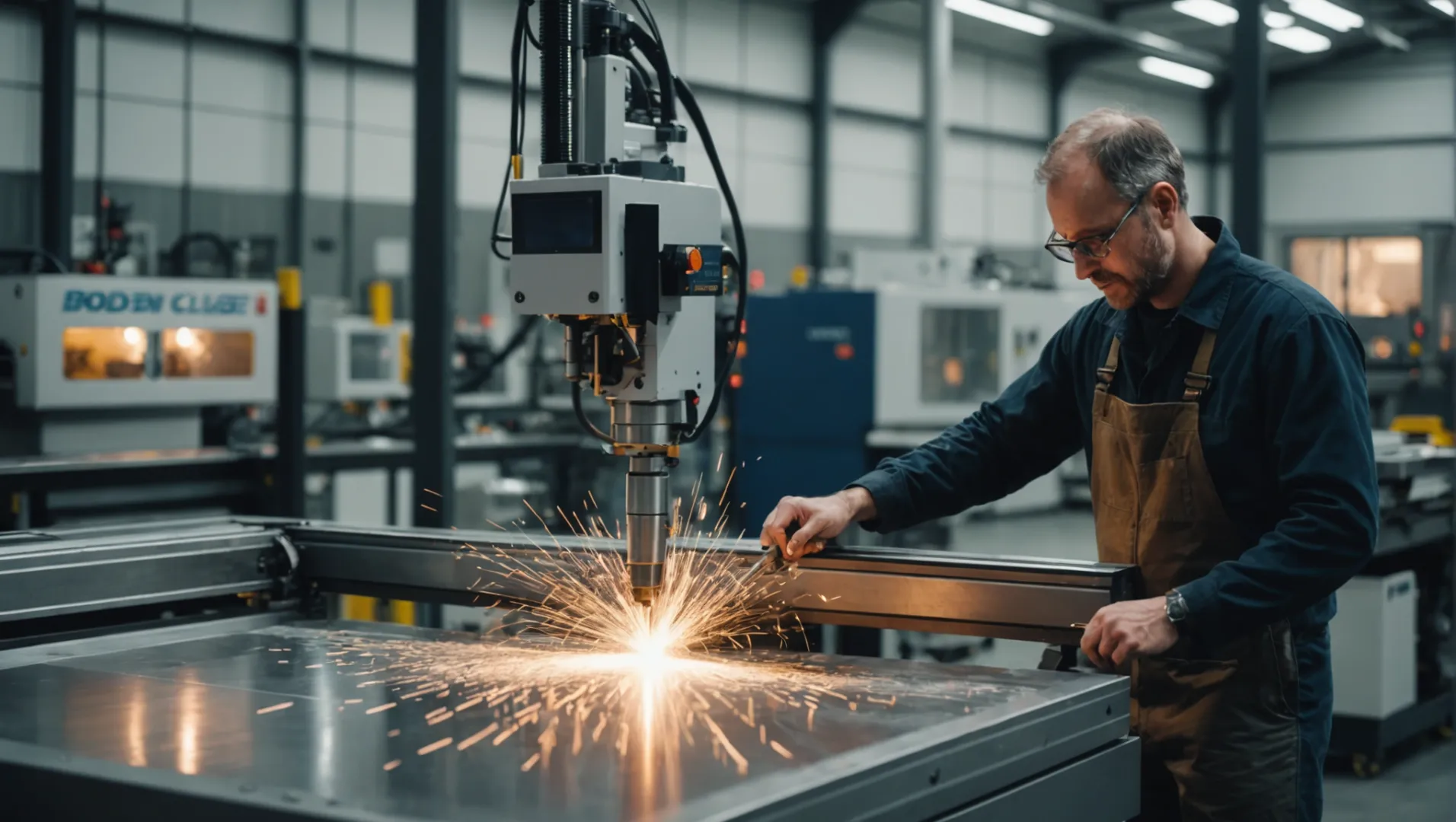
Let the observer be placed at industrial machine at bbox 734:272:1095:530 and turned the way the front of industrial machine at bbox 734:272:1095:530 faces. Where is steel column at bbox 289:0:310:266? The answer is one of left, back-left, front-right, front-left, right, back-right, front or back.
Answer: back-right

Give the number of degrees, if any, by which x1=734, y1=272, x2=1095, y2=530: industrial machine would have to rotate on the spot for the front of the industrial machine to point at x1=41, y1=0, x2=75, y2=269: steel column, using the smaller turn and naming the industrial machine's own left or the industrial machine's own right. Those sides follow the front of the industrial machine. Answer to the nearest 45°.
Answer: approximately 90° to the industrial machine's own right

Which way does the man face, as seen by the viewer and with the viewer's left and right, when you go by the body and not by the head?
facing the viewer and to the left of the viewer

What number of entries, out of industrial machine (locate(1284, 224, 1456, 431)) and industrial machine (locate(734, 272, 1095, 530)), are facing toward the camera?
2

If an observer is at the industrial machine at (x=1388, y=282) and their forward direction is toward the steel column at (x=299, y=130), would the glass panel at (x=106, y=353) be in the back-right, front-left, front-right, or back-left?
front-left

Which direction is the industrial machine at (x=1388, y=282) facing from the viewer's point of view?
toward the camera

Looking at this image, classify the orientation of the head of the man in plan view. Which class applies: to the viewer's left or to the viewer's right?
to the viewer's left

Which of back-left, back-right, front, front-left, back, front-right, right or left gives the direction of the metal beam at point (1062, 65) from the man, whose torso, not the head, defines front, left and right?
back-right

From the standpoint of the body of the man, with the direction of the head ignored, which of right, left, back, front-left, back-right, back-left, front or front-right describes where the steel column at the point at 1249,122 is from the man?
back-right

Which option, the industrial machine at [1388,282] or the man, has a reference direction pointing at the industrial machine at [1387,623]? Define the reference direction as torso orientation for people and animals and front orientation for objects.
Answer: the industrial machine at [1388,282]
